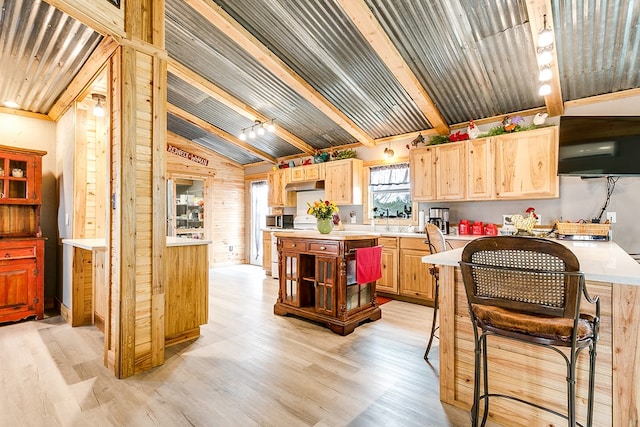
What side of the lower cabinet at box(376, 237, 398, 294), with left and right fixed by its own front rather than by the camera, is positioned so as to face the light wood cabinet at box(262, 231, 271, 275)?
right

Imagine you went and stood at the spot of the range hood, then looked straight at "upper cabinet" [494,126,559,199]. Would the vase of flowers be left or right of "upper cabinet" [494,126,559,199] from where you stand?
right

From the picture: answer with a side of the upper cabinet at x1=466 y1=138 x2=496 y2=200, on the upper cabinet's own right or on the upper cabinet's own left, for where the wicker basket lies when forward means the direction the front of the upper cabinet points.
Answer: on the upper cabinet's own left

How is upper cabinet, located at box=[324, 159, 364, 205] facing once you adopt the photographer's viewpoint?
facing the viewer and to the left of the viewer

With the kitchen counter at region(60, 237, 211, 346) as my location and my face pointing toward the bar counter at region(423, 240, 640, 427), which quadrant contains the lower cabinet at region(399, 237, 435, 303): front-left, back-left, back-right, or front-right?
front-left

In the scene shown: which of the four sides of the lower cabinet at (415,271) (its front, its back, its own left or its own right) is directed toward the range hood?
right

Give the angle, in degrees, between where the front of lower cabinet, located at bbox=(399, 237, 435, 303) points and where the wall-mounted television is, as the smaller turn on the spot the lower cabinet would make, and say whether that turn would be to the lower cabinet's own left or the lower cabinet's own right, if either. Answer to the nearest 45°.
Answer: approximately 135° to the lower cabinet's own left

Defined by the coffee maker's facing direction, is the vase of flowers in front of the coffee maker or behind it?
in front

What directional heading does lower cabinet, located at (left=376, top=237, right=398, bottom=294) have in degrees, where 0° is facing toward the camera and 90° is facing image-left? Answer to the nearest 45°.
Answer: approximately 45°

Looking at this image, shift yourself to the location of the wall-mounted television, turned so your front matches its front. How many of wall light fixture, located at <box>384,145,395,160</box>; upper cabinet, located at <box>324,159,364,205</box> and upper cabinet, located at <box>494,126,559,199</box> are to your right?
3

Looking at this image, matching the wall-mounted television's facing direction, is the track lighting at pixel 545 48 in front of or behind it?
in front

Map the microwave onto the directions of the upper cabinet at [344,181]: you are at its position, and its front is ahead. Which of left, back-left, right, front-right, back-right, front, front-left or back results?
right

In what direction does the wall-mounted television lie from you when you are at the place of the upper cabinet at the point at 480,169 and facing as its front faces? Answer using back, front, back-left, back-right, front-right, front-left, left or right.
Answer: left

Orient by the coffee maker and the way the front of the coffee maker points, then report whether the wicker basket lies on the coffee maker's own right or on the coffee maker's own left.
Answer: on the coffee maker's own left
